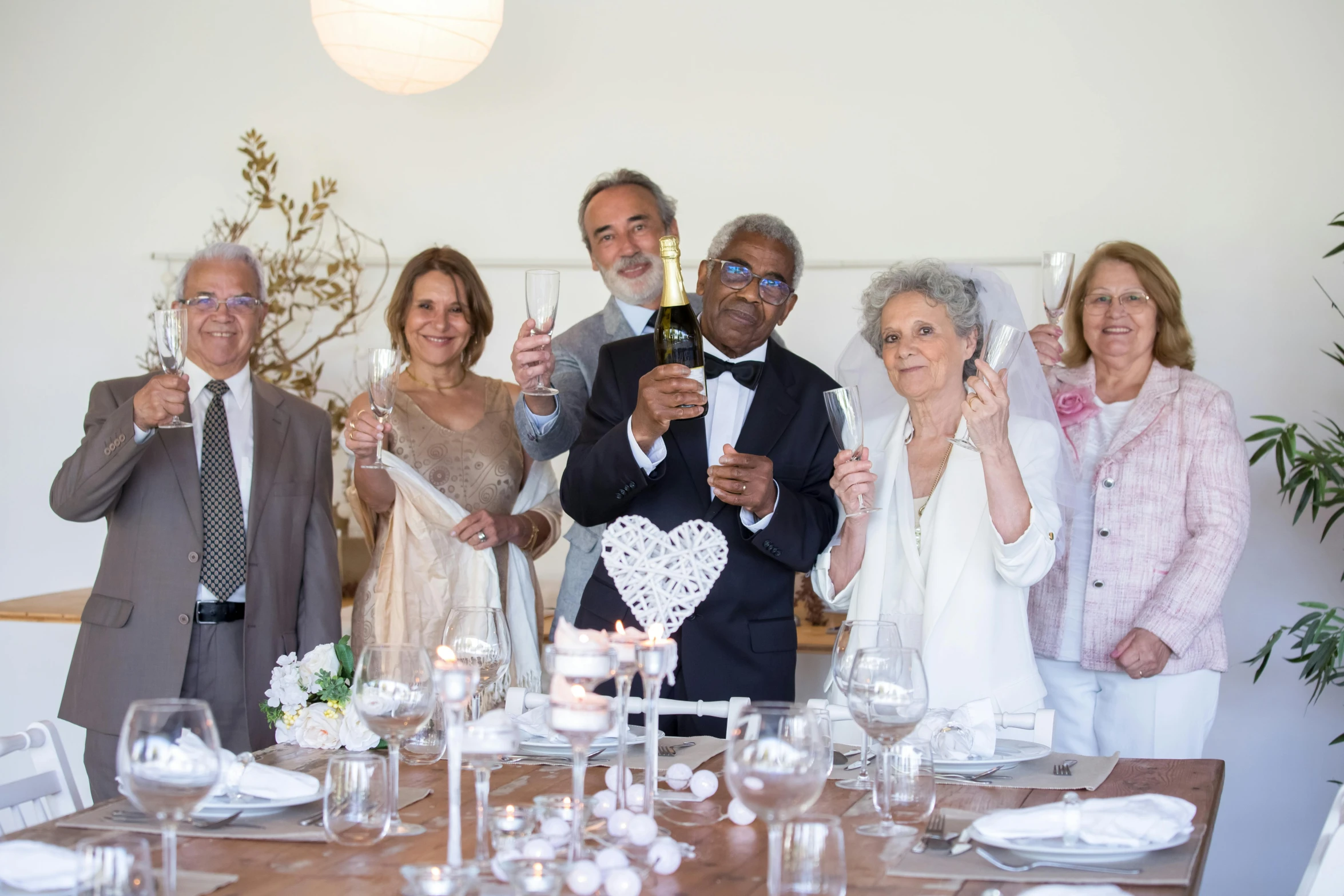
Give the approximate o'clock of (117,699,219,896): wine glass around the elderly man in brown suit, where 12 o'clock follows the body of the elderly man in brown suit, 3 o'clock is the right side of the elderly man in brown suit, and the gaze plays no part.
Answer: The wine glass is roughly at 12 o'clock from the elderly man in brown suit.

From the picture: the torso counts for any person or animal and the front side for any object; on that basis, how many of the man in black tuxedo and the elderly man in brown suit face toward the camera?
2

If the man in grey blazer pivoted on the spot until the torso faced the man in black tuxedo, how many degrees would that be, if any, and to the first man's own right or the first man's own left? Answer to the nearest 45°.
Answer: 0° — they already face them

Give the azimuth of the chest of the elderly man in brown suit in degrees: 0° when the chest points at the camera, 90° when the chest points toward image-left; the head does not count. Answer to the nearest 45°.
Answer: approximately 0°

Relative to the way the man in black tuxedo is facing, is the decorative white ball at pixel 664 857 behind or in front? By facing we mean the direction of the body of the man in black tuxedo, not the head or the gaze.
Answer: in front

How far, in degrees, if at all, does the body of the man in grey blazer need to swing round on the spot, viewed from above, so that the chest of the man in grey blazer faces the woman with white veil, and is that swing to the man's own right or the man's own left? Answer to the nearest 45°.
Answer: approximately 45° to the man's own left

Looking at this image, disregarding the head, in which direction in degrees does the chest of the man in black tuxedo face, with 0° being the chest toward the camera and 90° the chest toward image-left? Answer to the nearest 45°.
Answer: approximately 0°

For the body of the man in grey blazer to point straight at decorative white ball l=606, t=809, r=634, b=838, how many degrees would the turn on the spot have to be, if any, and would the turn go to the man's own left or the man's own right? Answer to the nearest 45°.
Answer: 0° — they already face it

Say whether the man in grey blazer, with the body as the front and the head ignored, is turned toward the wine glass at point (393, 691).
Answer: yes

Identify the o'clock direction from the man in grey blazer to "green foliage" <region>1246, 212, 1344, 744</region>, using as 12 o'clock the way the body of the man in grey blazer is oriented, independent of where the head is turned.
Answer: The green foliage is roughly at 9 o'clock from the man in grey blazer.

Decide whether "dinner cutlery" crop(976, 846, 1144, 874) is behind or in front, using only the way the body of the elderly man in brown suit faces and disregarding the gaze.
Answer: in front
